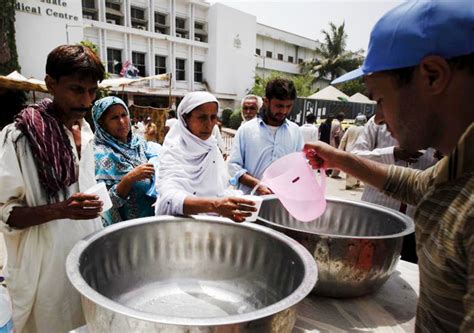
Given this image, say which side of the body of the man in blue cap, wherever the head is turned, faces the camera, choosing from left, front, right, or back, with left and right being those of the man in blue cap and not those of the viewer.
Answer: left

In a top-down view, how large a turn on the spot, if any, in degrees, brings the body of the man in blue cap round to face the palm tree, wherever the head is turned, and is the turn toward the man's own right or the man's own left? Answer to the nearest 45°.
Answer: approximately 90° to the man's own right

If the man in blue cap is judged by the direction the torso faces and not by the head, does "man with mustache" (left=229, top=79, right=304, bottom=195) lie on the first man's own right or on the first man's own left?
on the first man's own right

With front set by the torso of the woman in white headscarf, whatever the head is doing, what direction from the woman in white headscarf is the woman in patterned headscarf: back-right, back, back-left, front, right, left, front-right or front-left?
back

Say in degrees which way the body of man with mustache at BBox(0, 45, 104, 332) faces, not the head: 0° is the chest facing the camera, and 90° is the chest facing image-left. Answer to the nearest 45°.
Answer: approximately 315°

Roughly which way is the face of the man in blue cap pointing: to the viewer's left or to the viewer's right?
to the viewer's left

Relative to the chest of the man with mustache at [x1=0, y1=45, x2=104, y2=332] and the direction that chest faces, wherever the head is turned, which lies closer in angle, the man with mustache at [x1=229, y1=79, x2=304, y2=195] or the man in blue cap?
the man in blue cap

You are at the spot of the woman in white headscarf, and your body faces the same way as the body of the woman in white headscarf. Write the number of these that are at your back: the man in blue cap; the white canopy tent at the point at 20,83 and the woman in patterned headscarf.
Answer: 2

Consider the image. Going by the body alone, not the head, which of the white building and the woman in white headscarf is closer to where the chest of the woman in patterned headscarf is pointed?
the woman in white headscarf

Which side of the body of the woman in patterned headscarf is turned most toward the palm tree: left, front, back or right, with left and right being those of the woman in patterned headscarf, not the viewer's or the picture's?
left

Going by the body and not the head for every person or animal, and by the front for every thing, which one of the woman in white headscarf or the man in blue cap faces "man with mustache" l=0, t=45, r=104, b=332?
the man in blue cap

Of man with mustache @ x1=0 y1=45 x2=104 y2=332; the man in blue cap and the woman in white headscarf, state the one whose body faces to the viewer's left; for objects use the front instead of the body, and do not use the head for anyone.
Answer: the man in blue cap

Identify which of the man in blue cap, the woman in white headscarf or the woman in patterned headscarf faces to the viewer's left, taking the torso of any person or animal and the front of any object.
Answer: the man in blue cap
